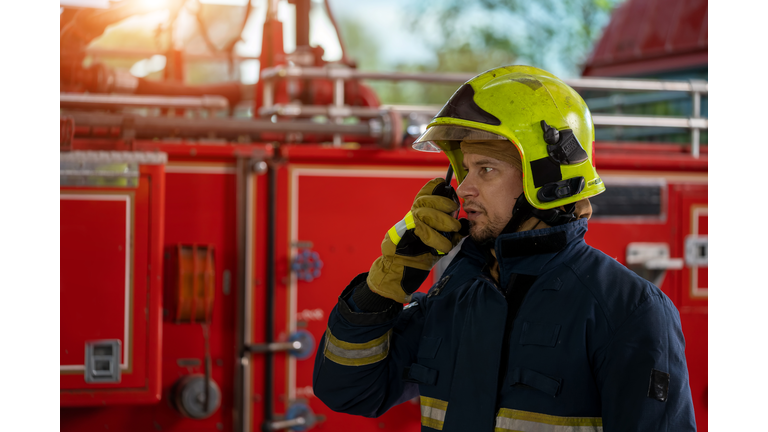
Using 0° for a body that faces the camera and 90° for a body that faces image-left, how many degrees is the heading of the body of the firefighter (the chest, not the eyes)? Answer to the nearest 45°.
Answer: approximately 45°

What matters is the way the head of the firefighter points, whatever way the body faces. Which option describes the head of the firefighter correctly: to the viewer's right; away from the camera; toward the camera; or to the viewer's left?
to the viewer's left

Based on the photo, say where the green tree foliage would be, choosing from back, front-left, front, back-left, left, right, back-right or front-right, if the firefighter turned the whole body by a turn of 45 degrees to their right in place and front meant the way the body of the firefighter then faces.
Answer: right
